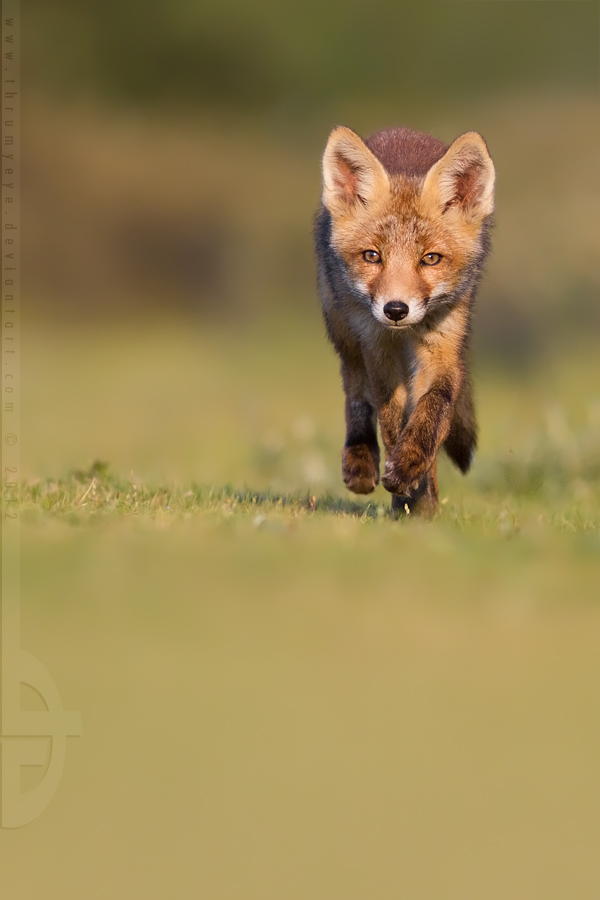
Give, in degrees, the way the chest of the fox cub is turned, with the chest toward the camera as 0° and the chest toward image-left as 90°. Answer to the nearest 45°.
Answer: approximately 0°
